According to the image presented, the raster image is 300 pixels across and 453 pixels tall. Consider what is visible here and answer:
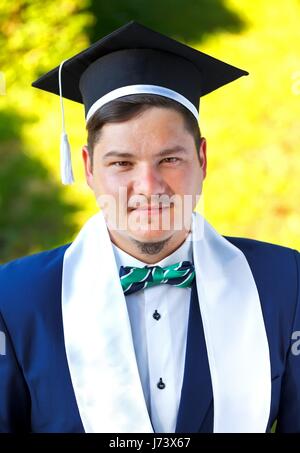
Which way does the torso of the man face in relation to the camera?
toward the camera
